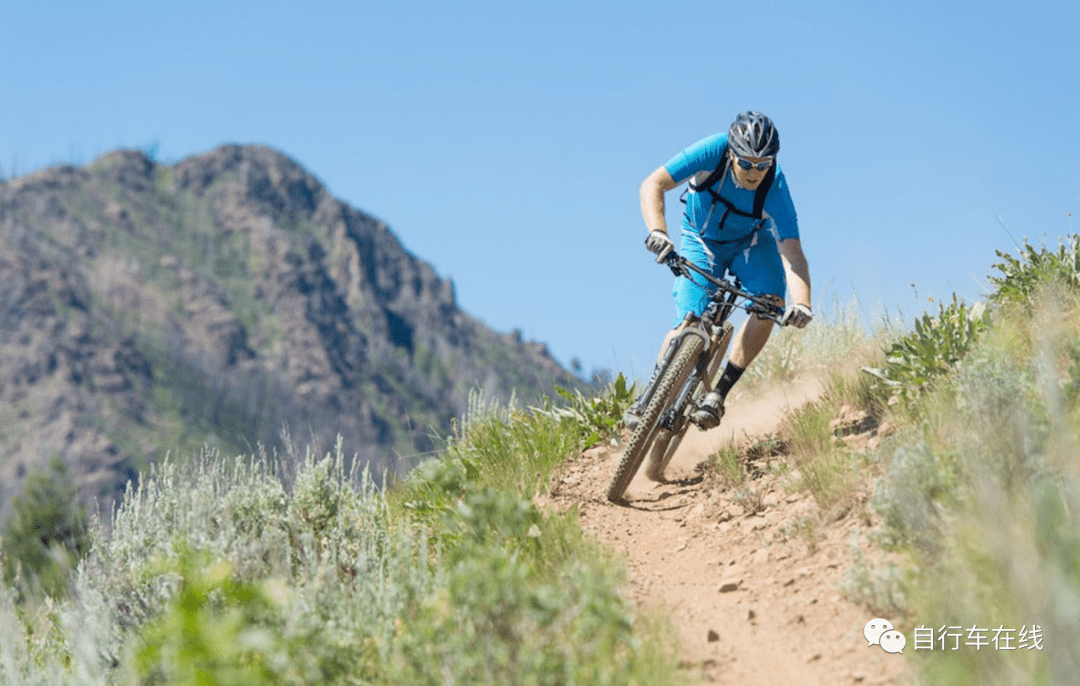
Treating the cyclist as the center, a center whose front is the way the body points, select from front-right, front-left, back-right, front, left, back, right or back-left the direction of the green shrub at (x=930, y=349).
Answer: left

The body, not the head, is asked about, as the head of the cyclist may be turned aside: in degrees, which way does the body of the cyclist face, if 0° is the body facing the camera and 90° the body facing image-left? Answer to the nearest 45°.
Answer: approximately 0°

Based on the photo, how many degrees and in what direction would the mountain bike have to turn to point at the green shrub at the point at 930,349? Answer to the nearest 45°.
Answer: approximately 90° to its left

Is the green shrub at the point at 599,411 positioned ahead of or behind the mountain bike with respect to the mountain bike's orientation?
behind

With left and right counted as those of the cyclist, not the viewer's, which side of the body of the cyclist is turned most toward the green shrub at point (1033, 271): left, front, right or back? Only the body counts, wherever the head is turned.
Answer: left

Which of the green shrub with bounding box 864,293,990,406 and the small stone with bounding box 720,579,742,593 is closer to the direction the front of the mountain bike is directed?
the small stone

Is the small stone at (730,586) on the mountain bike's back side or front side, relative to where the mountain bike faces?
on the front side

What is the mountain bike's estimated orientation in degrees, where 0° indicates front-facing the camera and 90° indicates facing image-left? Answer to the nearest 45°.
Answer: approximately 0°
